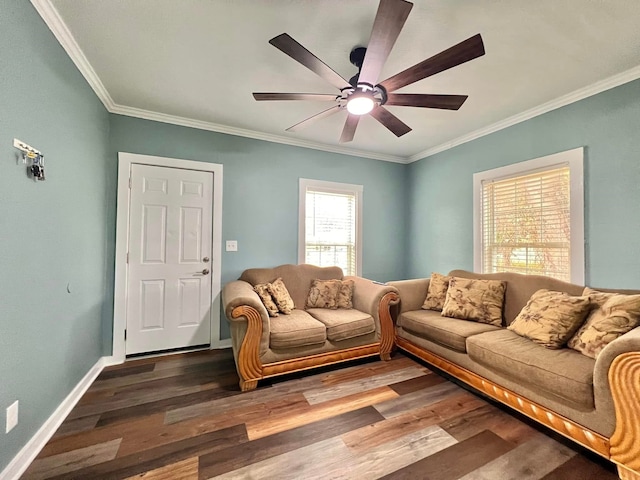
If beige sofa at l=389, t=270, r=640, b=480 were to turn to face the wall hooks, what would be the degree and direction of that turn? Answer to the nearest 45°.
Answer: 0° — it already faces it

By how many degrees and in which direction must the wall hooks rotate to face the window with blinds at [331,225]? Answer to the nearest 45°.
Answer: approximately 45° to its left

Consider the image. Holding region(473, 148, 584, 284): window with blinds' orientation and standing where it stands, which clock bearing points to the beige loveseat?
The beige loveseat is roughly at 12 o'clock from the window with blinds.

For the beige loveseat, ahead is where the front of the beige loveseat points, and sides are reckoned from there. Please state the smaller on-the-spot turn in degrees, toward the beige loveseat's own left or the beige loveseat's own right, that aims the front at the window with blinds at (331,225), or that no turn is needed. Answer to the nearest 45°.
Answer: approximately 135° to the beige loveseat's own left

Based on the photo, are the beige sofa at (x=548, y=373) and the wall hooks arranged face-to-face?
yes

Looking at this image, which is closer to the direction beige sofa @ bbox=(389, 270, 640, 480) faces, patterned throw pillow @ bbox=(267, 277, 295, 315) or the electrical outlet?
the electrical outlet

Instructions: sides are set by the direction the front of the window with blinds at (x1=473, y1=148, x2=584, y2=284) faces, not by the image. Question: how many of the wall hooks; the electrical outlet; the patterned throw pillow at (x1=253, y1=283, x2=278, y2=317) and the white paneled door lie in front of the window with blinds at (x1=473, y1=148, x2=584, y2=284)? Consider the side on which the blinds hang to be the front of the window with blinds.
4

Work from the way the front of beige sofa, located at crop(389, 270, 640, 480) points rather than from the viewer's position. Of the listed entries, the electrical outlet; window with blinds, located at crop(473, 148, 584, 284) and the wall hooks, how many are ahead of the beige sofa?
2

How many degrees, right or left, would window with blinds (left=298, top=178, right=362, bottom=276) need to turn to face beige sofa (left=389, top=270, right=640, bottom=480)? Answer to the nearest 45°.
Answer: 0° — it already faces it

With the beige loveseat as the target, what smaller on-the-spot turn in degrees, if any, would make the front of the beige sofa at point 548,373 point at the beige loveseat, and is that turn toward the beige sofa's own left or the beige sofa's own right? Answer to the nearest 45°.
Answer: approximately 45° to the beige sofa's own right

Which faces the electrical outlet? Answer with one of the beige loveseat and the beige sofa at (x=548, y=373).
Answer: the beige sofa
